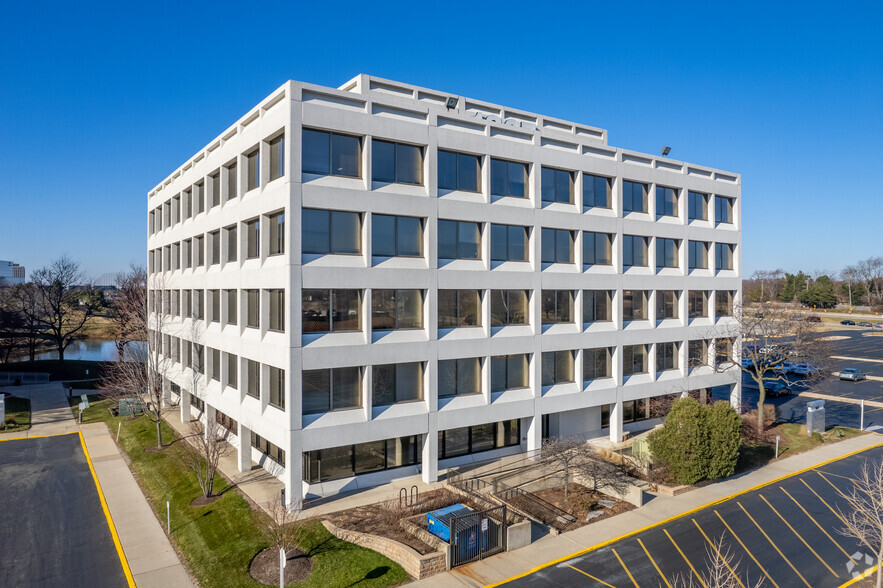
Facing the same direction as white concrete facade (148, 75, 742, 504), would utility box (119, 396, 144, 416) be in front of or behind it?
behind

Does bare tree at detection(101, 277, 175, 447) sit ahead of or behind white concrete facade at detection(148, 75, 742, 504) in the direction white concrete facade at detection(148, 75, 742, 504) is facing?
behind

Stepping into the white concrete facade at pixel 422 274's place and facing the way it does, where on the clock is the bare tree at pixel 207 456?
The bare tree is roughly at 4 o'clock from the white concrete facade.

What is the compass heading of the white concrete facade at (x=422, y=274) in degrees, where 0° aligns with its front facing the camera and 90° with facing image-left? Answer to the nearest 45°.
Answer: approximately 315°

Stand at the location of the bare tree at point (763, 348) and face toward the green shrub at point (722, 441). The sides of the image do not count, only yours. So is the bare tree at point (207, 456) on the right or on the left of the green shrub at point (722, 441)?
right

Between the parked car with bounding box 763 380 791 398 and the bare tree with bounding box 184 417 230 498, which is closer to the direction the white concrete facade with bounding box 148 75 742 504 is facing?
the parked car

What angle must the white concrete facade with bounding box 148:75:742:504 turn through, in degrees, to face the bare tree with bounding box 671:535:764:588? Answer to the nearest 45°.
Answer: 0° — it already faces it

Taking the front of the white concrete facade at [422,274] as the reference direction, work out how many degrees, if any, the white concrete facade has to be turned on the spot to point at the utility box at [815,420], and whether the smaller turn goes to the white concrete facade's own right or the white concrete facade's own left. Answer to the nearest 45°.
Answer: approximately 45° to the white concrete facade's own left

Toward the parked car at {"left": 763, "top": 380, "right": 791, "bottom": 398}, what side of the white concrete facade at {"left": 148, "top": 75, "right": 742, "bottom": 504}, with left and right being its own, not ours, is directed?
left
